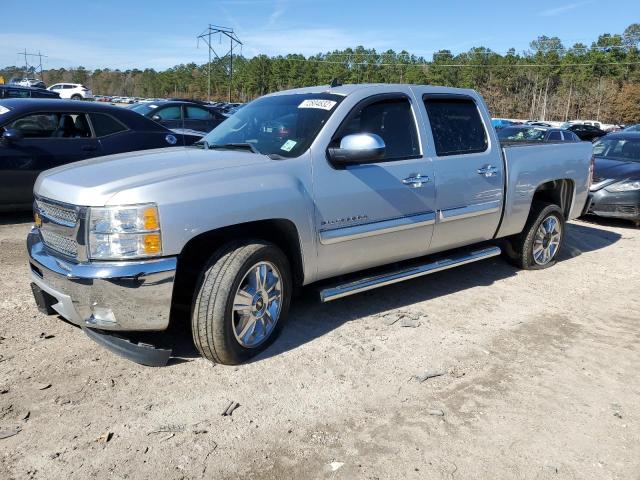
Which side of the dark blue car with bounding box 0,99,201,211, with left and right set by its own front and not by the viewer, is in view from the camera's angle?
left

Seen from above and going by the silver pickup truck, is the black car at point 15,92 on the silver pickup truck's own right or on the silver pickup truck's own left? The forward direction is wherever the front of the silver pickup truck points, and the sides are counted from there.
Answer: on the silver pickup truck's own right

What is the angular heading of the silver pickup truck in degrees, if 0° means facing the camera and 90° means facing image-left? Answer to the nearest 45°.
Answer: approximately 45°
